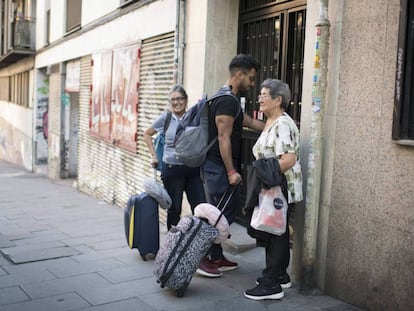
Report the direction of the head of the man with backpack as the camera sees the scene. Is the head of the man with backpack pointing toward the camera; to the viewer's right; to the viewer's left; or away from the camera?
to the viewer's right

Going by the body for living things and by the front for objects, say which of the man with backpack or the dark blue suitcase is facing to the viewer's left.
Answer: the dark blue suitcase

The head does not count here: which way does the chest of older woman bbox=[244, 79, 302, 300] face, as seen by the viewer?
to the viewer's left

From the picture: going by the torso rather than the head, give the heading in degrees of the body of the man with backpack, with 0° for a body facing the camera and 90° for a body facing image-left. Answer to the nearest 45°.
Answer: approximately 270°

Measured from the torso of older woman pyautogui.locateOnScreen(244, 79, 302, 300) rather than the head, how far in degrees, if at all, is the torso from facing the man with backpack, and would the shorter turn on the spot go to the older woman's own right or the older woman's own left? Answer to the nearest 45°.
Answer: approximately 45° to the older woman's own right

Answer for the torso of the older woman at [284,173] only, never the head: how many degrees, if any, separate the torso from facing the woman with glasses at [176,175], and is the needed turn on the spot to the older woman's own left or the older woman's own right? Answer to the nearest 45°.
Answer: approximately 45° to the older woman's own right

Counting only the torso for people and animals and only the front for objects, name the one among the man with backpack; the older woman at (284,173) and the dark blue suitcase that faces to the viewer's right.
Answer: the man with backpack

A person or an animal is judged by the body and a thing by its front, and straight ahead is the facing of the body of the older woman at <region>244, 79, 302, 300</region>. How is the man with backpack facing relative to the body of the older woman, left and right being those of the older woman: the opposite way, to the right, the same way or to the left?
the opposite way

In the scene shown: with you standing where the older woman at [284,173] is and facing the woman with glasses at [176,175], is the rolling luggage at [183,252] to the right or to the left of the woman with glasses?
left

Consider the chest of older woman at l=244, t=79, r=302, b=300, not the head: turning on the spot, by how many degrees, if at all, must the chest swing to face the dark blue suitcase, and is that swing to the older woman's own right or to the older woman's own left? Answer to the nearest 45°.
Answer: approximately 45° to the older woman's own right

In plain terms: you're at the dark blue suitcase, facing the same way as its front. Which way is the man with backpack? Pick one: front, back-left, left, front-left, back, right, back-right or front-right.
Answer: back-left

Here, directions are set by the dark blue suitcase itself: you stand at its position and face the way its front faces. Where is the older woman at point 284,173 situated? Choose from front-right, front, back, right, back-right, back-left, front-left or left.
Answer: back-left

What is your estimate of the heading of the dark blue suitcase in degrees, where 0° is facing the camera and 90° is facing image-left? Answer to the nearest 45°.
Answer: approximately 90°

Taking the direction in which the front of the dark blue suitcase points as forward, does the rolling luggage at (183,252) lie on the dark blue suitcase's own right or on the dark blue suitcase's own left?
on the dark blue suitcase's own left
